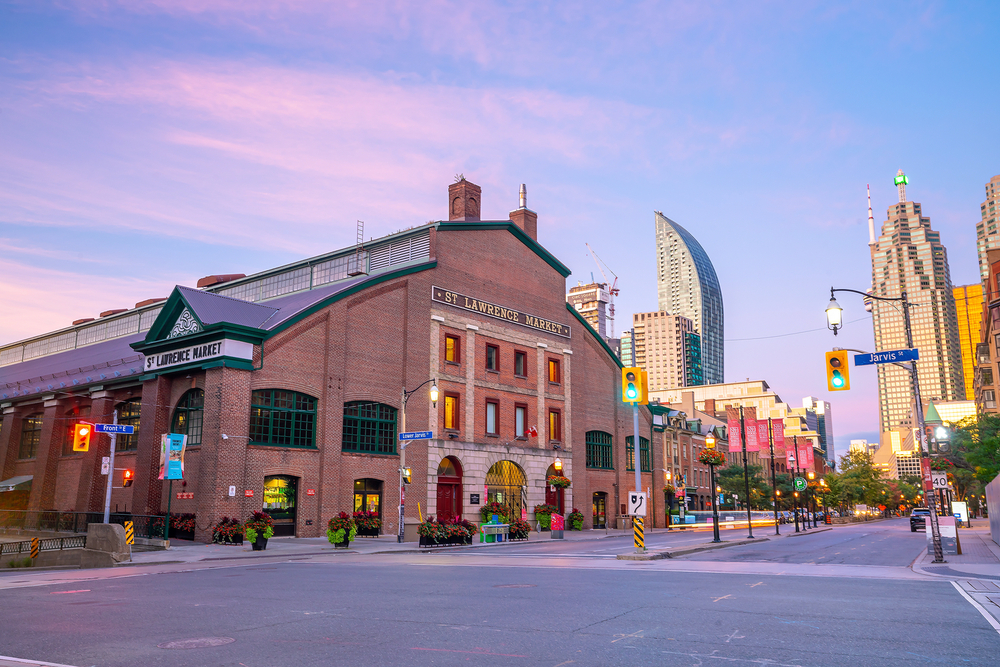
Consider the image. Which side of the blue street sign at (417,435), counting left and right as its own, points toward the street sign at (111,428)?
right

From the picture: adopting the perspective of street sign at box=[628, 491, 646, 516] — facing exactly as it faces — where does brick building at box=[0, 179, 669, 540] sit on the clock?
The brick building is roughly at 4 o'clock from the street sign.

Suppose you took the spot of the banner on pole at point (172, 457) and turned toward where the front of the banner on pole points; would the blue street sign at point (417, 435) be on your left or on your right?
on your left

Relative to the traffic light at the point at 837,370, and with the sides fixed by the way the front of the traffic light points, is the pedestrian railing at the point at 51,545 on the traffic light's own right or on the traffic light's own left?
on the traffic light's own right

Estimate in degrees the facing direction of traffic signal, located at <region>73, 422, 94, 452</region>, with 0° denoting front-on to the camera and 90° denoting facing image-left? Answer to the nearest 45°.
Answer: approximately 0°
